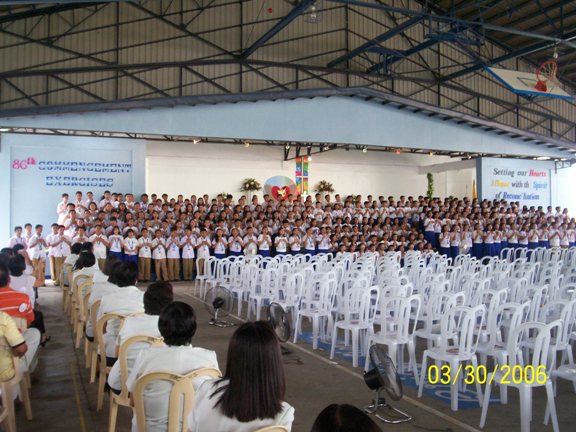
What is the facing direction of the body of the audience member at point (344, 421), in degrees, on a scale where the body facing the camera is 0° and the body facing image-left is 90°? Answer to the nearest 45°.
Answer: approximately 180°

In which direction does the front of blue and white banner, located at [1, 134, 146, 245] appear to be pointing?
toward the camera

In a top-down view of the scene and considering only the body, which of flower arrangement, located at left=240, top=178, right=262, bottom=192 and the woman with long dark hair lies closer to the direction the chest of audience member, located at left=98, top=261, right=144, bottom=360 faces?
the flower arrangement

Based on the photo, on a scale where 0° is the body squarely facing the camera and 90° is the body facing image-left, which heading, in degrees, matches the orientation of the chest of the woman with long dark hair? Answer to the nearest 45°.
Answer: approximately 180°

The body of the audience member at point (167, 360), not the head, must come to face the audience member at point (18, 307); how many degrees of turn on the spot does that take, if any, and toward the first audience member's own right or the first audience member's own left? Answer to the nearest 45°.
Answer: approximately 45° to the first audience member's own left

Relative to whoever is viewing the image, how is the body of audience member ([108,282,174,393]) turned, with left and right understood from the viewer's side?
facing away from the viewer and to the right of the viewer

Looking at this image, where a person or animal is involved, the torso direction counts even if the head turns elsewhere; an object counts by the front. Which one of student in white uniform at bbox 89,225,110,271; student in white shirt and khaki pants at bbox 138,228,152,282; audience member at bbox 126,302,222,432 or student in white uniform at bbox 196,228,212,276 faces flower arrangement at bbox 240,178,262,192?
the audience member

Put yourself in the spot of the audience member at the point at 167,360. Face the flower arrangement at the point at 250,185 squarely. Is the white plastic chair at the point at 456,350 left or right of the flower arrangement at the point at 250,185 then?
right

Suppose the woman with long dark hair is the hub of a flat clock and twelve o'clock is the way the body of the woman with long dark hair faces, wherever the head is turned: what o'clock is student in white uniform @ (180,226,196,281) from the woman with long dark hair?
The student in white uniform is roughly at 12 o'clock from the woman with long dark hair.

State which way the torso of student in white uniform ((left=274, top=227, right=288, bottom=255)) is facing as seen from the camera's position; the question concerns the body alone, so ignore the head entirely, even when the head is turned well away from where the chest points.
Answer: toward the camera

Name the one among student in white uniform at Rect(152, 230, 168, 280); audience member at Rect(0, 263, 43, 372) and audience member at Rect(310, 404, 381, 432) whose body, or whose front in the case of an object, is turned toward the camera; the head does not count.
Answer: the student in white uniform

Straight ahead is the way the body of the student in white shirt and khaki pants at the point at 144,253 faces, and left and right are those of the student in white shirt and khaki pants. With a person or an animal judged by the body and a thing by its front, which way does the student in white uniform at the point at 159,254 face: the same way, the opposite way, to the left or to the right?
the same way

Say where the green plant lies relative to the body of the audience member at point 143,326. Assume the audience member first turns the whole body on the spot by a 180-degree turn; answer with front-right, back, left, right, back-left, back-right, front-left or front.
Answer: back

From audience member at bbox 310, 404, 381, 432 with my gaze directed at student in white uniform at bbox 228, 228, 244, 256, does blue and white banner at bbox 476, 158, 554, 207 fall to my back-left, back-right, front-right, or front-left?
front-right

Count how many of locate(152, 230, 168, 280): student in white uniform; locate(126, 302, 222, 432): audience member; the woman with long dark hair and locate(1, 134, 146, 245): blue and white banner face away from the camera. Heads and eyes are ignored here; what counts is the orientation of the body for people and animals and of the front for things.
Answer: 2

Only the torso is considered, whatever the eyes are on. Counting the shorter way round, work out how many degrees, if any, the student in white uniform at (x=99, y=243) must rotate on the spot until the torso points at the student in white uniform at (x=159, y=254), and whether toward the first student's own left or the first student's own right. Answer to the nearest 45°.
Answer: approximately 90° to the first student's own left

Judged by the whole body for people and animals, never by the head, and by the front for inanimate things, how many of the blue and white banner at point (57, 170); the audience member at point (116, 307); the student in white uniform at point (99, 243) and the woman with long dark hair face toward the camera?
2

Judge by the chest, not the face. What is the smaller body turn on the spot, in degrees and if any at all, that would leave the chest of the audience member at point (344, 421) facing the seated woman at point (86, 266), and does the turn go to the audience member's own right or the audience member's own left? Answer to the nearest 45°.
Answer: approximately 45° to the audience member's own left

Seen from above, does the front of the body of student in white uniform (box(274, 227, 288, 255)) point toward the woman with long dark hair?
yes
